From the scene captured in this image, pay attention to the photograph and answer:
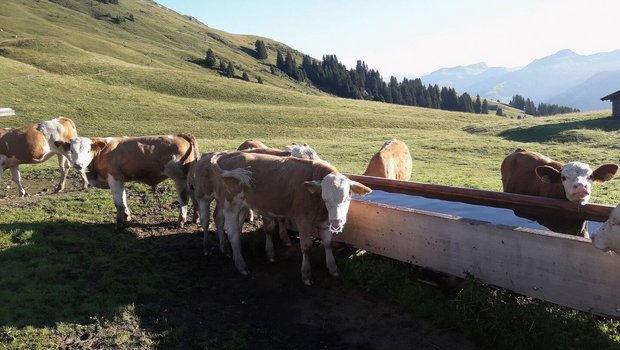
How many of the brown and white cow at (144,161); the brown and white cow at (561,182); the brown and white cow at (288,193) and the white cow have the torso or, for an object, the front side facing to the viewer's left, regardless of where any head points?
2

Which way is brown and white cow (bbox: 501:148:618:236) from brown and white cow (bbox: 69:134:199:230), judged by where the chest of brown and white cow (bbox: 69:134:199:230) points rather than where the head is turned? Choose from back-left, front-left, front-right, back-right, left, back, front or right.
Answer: back-left

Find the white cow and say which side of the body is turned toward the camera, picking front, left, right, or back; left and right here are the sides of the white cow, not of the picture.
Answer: left

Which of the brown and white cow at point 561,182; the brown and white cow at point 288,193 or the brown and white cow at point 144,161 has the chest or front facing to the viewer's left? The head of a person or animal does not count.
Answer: the brown and white cow at point 144,161

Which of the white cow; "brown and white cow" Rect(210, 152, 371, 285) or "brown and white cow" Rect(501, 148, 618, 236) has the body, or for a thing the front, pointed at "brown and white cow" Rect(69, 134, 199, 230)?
the white cow

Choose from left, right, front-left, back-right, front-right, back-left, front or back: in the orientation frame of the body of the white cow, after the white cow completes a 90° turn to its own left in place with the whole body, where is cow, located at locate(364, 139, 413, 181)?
back-right

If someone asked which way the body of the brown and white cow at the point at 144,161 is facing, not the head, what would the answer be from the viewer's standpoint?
to the viewer's left

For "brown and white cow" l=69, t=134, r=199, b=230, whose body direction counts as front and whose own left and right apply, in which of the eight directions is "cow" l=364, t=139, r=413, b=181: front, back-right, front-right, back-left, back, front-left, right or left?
back

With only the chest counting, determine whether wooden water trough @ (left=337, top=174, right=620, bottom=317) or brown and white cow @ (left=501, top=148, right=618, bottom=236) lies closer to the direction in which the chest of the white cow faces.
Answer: the wooden water trough

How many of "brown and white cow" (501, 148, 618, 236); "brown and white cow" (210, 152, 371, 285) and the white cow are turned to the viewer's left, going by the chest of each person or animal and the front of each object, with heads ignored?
1

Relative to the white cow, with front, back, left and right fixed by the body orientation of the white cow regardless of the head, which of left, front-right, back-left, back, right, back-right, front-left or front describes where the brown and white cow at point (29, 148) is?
front

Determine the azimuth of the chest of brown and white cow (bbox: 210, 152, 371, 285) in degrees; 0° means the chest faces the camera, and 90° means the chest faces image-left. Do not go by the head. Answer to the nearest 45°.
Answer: approximately 315°

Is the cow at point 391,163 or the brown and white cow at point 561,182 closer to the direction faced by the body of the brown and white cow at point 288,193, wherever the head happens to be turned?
the brown and white cow

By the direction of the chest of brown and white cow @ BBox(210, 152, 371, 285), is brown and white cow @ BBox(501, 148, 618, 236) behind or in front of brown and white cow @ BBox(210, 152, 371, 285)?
in front

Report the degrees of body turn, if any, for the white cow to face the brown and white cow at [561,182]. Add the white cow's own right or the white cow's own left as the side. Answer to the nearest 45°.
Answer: approximately 90° to the white cow's own right

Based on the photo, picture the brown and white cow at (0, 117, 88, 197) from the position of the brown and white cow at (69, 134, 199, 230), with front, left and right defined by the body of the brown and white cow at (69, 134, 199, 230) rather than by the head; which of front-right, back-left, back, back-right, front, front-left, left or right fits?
front-right

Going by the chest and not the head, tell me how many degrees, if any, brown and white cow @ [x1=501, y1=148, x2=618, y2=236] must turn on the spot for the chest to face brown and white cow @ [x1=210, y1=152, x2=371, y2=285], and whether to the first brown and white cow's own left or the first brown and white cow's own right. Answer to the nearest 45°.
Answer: approximately 135° to the first brown and white cow's own right

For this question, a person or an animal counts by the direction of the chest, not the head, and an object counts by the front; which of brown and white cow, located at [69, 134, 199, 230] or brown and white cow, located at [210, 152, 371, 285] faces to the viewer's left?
brown and white cow, located at [69, 134, 199, 230]

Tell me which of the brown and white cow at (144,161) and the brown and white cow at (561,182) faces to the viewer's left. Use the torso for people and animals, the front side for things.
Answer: the brown and white cow at (144,161)

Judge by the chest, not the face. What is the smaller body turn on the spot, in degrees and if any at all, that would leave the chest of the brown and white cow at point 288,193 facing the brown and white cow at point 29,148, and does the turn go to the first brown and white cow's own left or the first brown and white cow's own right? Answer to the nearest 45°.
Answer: approximately 180°
